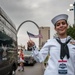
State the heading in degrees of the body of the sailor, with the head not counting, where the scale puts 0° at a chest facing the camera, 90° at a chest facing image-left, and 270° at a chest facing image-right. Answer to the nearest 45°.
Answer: approximately 0°
